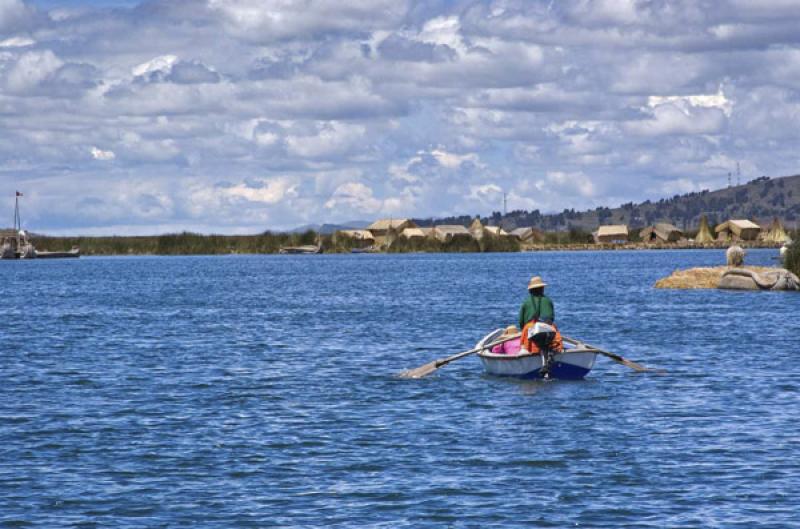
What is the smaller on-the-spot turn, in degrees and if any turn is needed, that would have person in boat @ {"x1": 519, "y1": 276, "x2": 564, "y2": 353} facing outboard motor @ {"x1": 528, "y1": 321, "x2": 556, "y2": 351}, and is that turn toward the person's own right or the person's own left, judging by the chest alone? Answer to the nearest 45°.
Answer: approximately 180°
